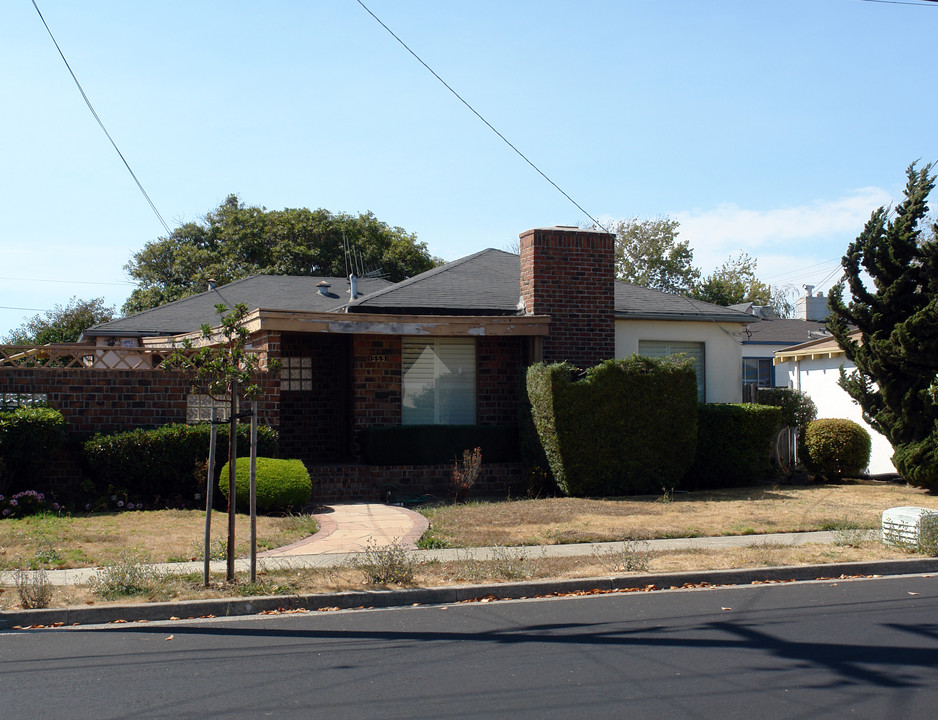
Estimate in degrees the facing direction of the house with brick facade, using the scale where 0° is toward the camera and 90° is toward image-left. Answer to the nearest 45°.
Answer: approximately 0°

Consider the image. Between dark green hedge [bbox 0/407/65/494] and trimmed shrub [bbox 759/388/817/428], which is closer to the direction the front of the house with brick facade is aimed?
the dark green hedge

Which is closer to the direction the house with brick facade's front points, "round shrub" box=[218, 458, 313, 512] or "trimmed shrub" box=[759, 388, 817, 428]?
the round shrub

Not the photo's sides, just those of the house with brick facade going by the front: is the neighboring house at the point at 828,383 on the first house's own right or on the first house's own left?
on the first house's own left

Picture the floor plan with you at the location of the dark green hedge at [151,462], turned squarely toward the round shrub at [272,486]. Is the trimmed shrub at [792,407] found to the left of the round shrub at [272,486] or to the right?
left

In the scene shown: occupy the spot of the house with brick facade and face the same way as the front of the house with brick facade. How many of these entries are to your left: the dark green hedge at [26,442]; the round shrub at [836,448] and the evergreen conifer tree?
2

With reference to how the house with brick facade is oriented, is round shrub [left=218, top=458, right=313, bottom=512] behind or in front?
in front

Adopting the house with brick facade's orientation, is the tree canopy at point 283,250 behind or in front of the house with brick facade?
behind

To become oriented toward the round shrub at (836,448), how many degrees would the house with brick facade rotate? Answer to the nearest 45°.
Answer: approximately 90° to its left

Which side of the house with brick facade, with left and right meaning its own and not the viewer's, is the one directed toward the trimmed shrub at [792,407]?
left

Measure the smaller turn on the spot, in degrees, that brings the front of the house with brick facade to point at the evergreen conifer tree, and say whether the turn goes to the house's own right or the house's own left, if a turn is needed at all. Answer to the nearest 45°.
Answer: approximately 90° to the house's own left

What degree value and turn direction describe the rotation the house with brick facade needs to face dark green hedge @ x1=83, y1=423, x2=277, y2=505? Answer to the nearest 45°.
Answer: approximately 45° to its right

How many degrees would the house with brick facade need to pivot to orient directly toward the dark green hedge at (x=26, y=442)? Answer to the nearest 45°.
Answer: approximately 45° to its right
